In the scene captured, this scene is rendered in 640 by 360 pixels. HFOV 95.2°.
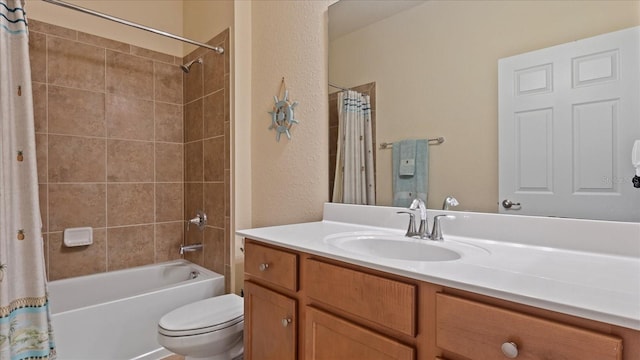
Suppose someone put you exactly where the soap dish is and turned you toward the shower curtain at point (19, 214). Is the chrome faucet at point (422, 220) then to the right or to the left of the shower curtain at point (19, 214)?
left

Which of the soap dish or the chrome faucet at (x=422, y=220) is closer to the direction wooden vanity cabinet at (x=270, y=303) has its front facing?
the soap dish

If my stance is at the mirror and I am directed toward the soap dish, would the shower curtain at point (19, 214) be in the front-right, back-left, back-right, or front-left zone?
front-left

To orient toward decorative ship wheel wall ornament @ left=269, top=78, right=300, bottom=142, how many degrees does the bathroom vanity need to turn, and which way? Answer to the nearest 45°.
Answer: approximately 90° to its right

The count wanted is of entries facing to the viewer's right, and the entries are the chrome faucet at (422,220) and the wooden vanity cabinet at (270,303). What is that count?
0

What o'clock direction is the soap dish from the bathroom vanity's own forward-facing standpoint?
The soap dish is roughly at 2 o'clock from the bathroom vanity.

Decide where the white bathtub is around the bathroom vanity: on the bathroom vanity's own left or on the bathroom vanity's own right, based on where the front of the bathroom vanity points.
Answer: on the bathroom vanity's own right

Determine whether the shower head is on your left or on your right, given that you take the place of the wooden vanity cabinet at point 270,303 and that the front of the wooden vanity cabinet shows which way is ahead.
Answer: on your right

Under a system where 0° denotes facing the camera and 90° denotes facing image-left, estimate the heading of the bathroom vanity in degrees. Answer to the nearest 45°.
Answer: approximately 45°

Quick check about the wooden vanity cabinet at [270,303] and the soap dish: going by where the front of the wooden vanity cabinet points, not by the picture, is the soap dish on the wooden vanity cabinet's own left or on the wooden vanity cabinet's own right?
on the wooden vanity cabinet's own right

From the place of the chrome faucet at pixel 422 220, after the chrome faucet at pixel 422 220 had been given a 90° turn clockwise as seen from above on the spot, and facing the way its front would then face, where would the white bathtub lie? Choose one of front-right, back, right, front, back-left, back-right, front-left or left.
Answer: front-left

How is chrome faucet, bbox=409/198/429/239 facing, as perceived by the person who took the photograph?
facing the viewer and to the left of the viewer
